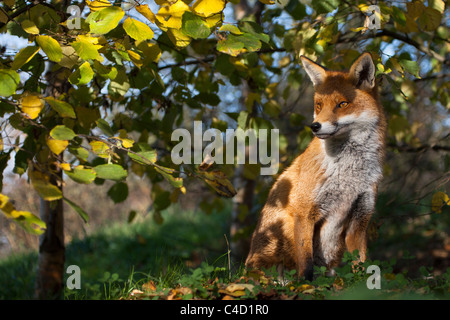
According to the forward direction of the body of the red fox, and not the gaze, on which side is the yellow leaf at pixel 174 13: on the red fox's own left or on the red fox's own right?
on the red fox's own right

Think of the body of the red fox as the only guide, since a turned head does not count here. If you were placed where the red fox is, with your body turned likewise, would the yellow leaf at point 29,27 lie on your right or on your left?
on your right

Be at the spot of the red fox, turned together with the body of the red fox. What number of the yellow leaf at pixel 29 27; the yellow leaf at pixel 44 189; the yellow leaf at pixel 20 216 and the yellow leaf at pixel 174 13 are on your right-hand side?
4

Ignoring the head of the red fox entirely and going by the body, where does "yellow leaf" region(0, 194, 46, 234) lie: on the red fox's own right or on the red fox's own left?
on the red fox's own right

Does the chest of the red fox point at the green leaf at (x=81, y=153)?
no

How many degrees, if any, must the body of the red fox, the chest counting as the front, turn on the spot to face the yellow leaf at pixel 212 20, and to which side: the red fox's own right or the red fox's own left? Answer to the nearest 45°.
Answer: approximately 90° to the red fox's own right

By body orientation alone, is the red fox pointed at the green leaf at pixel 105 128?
no

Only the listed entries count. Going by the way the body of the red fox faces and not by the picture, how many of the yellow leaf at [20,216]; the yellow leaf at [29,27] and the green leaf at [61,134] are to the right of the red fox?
3

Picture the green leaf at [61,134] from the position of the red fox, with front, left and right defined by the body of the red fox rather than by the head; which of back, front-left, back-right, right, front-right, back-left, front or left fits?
right

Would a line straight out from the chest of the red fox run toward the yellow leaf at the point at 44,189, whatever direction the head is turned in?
no

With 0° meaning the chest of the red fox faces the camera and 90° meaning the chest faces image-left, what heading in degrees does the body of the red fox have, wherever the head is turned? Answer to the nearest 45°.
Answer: approximately 315°
